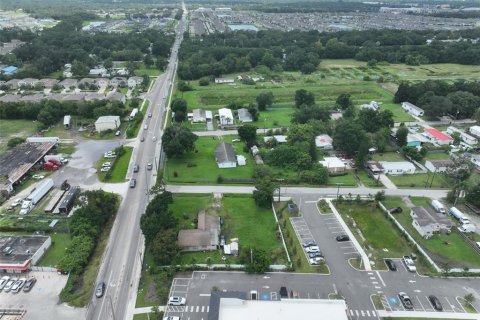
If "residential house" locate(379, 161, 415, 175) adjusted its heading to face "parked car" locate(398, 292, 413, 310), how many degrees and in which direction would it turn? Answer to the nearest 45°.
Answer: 0° — it already faces it

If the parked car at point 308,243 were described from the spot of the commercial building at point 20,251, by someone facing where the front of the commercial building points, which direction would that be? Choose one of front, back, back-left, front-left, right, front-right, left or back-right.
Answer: front-left

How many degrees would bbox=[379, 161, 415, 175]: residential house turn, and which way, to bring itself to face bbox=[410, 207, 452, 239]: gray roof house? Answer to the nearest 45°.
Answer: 0° — it already faces it

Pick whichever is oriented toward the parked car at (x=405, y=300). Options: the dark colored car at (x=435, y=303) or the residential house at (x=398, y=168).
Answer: the residential house
